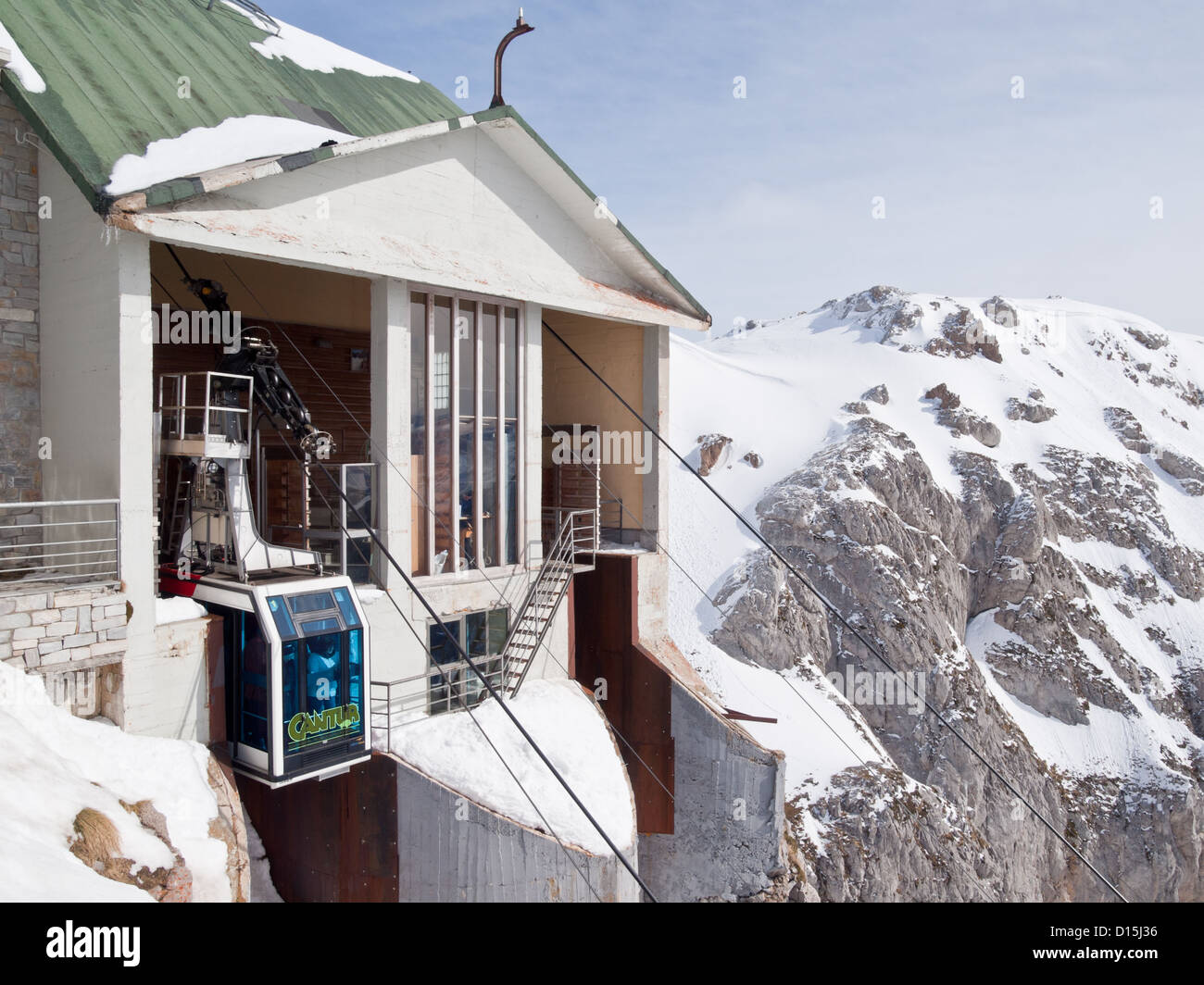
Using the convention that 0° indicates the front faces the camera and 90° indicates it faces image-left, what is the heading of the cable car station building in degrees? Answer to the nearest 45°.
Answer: approximately 315°
